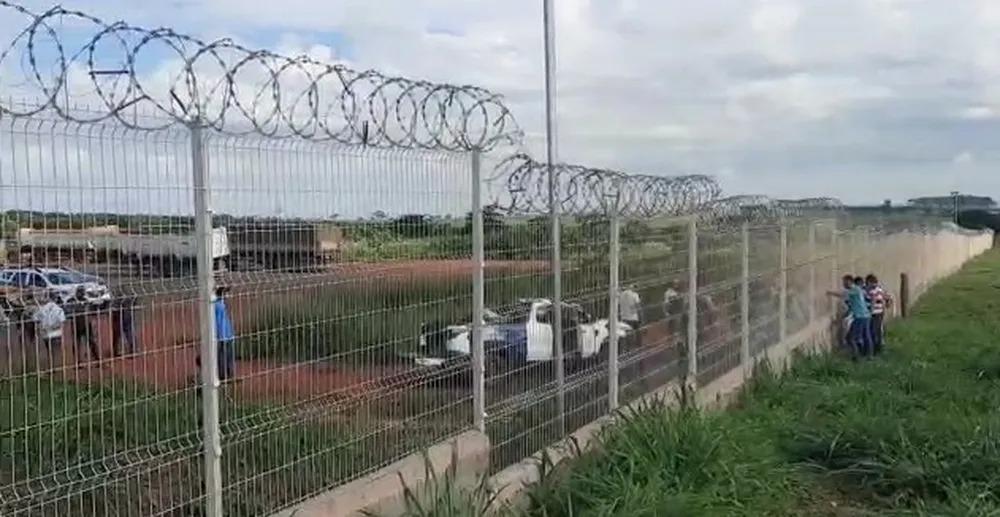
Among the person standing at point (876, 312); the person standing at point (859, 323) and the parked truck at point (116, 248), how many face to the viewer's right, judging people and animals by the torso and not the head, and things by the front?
1

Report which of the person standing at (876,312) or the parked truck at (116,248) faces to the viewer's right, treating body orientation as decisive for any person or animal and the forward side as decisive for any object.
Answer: the parked truck

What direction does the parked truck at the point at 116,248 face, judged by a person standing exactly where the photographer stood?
facing to the right of the viewer

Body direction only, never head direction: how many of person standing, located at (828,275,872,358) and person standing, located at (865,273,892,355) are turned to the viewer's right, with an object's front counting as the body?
0

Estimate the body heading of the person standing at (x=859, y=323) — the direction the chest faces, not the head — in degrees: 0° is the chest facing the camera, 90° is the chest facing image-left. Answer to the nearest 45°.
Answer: approximately 90°

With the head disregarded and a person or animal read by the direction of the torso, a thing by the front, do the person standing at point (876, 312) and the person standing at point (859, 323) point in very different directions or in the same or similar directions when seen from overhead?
same or similar directions

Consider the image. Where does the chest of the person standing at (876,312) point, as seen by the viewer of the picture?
to the viewer's left
